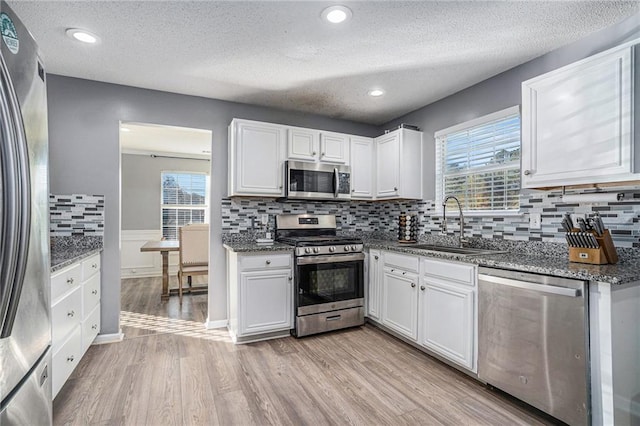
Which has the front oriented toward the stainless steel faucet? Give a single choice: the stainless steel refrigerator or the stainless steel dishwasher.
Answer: the stainless steel refrigerator

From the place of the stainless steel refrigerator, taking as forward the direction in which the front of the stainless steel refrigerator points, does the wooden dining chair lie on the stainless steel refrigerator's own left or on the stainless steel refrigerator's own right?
on the stainless steel refrigerator's own left

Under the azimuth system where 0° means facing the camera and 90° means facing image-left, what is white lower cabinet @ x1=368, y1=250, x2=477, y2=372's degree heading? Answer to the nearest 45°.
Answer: approximately 45°

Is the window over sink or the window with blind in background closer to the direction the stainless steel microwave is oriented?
the window over sink

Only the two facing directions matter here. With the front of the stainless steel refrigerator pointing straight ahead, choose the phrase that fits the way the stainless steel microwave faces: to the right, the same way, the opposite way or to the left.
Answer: to the right

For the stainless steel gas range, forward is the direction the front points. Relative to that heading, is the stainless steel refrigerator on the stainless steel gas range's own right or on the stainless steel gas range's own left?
on the stainless steel gas range's own right

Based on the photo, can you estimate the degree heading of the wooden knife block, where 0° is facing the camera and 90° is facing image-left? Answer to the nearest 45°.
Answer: approximately 45°

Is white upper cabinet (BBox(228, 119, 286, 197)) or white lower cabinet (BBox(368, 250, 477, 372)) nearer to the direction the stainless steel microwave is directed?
the white lower cabinet

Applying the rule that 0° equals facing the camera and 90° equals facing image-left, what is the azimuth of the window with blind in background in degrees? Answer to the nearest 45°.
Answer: approximately 0°

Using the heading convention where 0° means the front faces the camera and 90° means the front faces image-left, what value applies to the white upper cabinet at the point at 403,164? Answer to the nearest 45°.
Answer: approximately 45°
